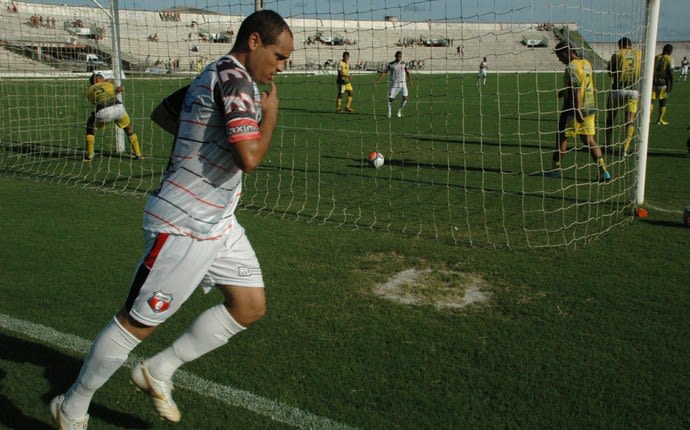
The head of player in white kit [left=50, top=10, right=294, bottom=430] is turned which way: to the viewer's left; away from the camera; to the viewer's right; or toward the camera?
to the viewer's right

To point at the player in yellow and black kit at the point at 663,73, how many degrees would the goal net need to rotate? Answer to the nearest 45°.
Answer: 0° — it already faces them

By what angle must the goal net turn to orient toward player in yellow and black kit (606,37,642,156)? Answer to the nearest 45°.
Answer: approximately 90° to its right

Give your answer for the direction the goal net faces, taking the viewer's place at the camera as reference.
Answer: facing away from the viewer and to the right of the viewer
